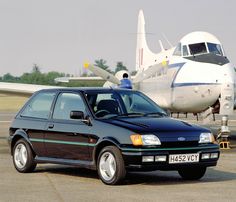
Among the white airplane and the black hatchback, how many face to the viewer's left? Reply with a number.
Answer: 0

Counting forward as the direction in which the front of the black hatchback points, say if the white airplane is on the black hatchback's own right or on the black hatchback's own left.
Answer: on the black hatchback's own left

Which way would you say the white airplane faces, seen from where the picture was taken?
facing the viewer and to the right of the viewer

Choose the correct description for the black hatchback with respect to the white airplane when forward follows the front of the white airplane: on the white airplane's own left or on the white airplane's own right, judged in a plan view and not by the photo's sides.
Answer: on the white airplane's own right

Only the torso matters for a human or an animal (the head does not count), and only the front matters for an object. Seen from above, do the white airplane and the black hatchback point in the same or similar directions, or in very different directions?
same or similar directions
